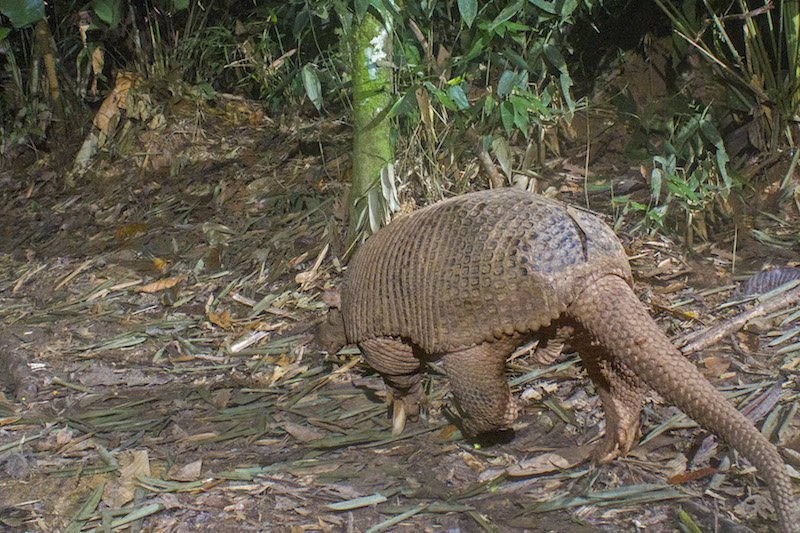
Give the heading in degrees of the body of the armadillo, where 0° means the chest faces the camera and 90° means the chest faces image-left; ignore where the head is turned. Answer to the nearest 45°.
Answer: approximately 135°

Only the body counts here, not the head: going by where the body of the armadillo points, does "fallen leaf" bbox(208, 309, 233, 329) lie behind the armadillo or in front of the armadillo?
in front

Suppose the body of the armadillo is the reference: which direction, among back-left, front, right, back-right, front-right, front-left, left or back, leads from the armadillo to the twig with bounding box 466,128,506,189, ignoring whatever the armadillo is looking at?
front-right

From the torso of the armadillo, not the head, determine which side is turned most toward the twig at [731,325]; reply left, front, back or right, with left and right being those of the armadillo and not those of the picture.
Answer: right

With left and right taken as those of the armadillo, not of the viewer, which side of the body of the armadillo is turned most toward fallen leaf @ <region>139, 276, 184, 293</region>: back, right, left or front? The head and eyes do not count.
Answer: front

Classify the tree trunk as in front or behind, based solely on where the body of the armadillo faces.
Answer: in front

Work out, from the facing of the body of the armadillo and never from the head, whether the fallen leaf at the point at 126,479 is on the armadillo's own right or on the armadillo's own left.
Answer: on the armadillo's own left
